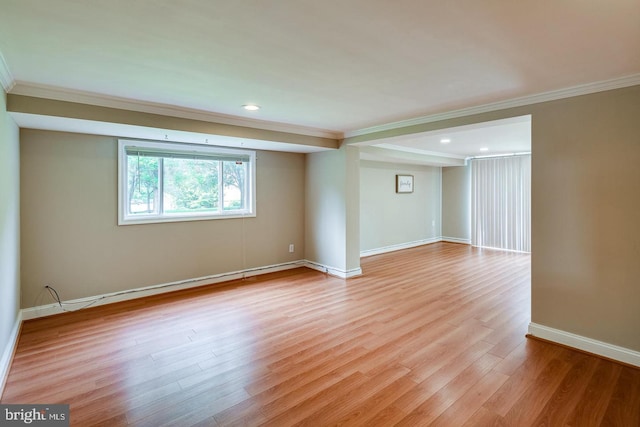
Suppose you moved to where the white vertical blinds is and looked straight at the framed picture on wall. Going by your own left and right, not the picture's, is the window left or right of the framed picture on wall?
left

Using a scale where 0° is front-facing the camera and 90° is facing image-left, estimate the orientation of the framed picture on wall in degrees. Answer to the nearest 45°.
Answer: approximately 315°

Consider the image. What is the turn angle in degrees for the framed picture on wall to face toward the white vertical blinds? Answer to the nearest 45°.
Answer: approximately 45° to its left

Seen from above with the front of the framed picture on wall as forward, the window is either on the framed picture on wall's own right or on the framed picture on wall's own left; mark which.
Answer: on the framed picture on wall's own right
